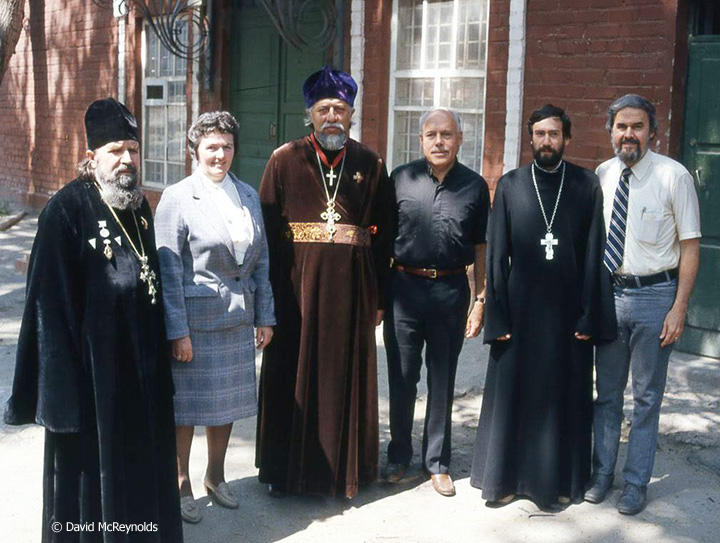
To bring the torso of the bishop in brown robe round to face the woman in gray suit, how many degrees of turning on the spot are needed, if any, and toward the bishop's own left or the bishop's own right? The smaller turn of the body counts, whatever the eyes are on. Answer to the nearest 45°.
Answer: approximately 45° to the bishop's own right

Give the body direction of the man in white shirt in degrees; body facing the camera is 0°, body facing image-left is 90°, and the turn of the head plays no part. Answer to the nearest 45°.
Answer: approximately 45°

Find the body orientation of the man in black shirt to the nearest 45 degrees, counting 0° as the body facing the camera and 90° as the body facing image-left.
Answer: approximately 0°

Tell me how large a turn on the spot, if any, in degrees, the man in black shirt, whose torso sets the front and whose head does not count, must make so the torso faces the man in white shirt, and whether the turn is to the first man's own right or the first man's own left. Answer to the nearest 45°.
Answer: approximately 90° to the first man's own left

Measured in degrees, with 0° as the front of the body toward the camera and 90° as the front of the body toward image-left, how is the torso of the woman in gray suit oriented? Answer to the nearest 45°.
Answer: approximately 315°

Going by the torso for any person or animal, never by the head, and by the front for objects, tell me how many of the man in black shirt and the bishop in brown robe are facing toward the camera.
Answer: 2

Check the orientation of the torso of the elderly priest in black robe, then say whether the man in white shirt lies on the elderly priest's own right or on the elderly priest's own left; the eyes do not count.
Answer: on the elderly priest's own left

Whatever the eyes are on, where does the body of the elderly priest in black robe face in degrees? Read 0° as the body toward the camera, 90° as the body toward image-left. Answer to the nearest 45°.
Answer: approximately 315°

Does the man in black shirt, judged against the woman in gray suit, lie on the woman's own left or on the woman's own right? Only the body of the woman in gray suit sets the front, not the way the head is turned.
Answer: on the woman's own left

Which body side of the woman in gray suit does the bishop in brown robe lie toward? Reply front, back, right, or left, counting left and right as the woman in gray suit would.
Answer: left

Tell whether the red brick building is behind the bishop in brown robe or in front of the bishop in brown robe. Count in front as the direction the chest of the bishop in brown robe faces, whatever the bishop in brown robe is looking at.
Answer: behind

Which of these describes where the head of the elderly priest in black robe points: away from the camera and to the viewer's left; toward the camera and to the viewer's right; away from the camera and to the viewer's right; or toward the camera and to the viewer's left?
toward the camera and to the viewer's right
